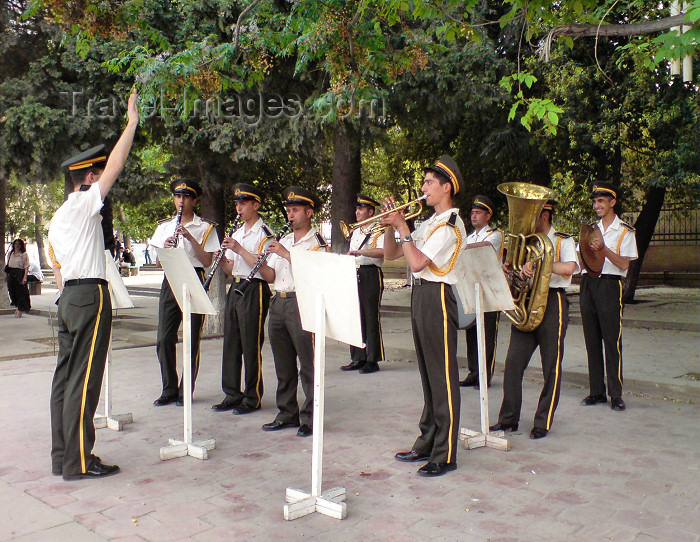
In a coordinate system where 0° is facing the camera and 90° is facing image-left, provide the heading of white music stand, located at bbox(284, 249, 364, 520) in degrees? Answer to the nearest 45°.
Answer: approximately 225°

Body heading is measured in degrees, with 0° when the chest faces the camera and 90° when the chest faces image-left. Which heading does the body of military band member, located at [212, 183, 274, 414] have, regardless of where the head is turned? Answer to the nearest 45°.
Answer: approximately 45°

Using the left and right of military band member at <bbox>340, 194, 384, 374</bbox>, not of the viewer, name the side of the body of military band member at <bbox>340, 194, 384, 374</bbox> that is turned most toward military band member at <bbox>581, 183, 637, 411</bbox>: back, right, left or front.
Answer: left

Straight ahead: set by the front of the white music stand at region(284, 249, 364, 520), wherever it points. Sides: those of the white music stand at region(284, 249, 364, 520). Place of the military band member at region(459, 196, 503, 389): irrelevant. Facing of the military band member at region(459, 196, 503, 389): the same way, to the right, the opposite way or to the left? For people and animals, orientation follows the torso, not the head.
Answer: the opposite way

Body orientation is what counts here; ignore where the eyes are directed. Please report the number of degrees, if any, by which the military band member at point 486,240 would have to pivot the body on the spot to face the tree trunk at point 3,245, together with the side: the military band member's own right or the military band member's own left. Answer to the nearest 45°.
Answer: approximately 90° to the military band member's own right

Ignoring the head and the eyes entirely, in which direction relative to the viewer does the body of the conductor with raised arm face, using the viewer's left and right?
facing away from the viewer and to the right of the viewer

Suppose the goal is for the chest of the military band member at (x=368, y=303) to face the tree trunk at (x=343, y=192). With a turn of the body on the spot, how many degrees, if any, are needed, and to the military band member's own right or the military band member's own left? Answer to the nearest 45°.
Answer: approximately 135° to the military band member's own right

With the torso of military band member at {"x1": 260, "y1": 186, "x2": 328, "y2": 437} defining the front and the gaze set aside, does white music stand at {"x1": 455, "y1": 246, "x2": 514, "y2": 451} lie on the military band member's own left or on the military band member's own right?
on the military band member's own left
